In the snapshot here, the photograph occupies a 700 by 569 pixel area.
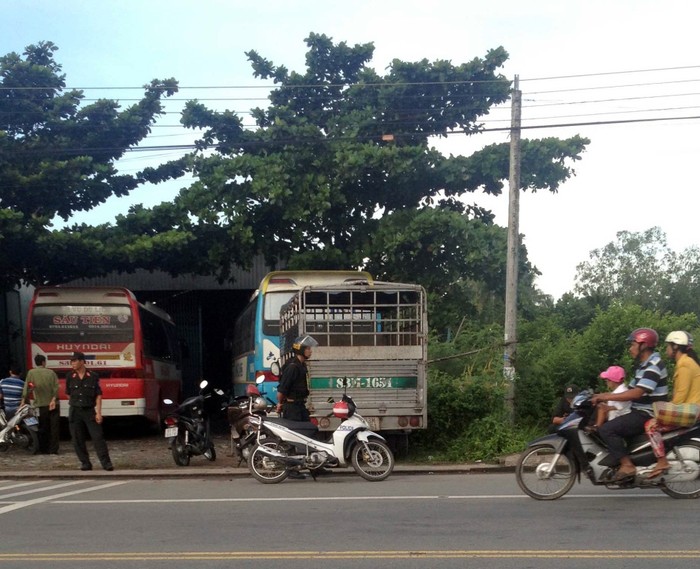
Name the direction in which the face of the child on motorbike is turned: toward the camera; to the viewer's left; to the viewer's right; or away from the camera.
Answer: to the viewer's left

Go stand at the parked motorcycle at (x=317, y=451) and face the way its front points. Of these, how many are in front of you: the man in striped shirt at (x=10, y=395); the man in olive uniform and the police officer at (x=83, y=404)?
0

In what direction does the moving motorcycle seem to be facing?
to the viewer's left

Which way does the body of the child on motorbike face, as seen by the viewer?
to the viewer's left

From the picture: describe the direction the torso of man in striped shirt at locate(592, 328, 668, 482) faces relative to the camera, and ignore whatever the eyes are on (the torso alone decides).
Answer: to the viewer's left

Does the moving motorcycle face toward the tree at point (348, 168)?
no

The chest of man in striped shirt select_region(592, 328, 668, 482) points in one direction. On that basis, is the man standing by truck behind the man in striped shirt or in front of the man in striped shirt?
in front

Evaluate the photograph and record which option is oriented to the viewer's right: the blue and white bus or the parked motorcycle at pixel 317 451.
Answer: the parked motorcycle

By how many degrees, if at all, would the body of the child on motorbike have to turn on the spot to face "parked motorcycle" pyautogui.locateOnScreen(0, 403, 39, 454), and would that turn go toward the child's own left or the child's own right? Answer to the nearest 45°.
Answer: approximately 45° to the child's own right

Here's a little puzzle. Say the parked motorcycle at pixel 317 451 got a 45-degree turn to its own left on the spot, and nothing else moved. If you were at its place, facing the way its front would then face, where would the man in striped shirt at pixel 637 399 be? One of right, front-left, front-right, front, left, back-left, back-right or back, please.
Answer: right

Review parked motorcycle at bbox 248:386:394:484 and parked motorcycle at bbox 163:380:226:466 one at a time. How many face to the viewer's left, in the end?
0

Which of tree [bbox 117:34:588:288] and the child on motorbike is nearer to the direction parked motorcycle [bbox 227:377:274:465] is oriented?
the tree

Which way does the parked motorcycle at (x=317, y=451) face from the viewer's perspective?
to the viewer's right

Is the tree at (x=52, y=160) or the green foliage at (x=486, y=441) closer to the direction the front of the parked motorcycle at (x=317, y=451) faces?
the green foliage
